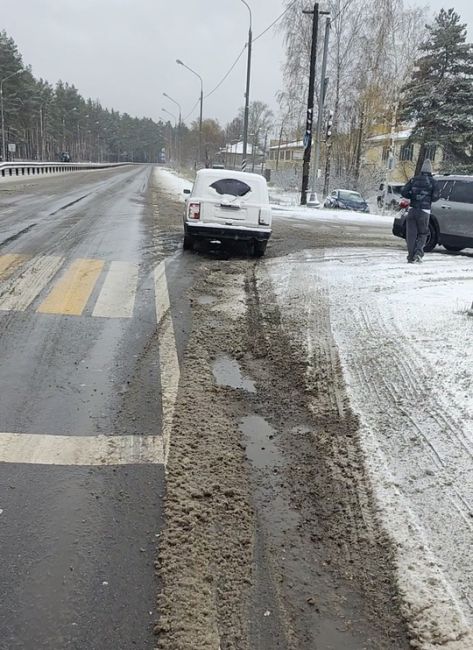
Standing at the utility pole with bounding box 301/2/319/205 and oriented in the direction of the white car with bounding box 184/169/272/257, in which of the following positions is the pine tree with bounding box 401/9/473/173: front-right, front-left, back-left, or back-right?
back-left

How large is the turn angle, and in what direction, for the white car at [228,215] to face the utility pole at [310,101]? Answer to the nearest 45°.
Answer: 0° — it already faces it

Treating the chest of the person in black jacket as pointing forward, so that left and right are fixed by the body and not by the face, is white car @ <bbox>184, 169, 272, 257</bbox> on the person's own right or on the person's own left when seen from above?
on the person's own left

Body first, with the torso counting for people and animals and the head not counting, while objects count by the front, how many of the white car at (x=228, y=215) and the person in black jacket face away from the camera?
2

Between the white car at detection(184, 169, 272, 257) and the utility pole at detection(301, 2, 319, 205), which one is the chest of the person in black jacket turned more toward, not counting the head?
the utility pole

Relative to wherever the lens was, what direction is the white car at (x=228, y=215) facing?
facing away from the viewer

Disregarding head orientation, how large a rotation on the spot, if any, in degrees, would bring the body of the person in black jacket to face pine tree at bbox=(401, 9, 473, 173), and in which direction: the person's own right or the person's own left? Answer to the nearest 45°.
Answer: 0° — they already face it

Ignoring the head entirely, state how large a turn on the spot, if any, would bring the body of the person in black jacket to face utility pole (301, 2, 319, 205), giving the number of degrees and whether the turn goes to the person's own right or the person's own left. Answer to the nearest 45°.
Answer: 0° — they already face it

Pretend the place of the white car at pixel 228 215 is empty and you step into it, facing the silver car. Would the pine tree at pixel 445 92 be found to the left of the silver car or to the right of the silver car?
left

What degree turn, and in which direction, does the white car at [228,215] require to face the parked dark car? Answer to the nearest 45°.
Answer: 0° — it already faces it

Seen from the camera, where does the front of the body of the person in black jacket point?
away from the camera

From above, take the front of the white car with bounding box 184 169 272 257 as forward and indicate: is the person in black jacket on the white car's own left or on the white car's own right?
on the white car's own right
